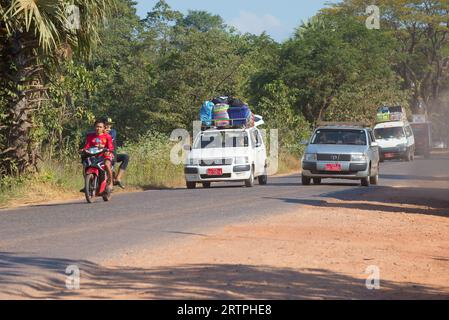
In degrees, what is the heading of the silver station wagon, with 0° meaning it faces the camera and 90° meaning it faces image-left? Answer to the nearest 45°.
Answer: approximately 0°

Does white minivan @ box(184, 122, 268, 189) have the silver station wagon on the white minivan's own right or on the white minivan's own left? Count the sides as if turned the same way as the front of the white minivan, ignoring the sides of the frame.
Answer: on the white minivan's own left

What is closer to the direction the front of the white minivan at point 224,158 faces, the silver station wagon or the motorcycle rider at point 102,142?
the motorcycle rider

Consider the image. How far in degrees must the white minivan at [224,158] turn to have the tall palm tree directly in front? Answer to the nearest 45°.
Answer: approximately 45° to its right

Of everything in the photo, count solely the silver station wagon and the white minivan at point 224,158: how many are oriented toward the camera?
2

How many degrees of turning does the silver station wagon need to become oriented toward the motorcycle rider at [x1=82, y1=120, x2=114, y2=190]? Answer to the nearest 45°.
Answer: approximately 45° to its right
